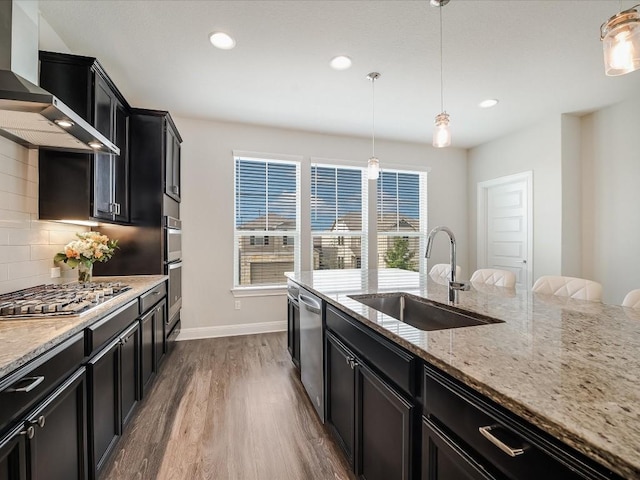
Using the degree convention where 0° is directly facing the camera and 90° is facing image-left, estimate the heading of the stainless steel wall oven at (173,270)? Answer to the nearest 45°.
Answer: approximately 270°

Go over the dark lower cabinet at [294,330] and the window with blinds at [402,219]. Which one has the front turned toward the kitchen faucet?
the window with blinds

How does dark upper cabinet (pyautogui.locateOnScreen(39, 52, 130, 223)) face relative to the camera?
to the viewer's right

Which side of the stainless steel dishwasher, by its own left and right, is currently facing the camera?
left

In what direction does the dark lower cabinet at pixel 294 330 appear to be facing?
to the viewer's left

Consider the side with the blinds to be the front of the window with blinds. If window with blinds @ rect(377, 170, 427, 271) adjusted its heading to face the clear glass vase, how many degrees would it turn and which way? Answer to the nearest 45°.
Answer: approximately 45° to its right

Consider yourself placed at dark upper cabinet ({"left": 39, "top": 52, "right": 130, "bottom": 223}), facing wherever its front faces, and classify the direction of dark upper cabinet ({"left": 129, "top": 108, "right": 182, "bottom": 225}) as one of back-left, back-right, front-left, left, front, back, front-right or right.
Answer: front-left

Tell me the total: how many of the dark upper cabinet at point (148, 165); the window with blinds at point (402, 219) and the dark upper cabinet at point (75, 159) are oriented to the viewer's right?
2

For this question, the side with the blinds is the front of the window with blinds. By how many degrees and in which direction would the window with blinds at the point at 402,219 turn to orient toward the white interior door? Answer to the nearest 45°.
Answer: approximately 90° to its left

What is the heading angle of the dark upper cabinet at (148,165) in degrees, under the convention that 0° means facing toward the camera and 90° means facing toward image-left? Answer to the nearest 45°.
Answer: approximately 270°
